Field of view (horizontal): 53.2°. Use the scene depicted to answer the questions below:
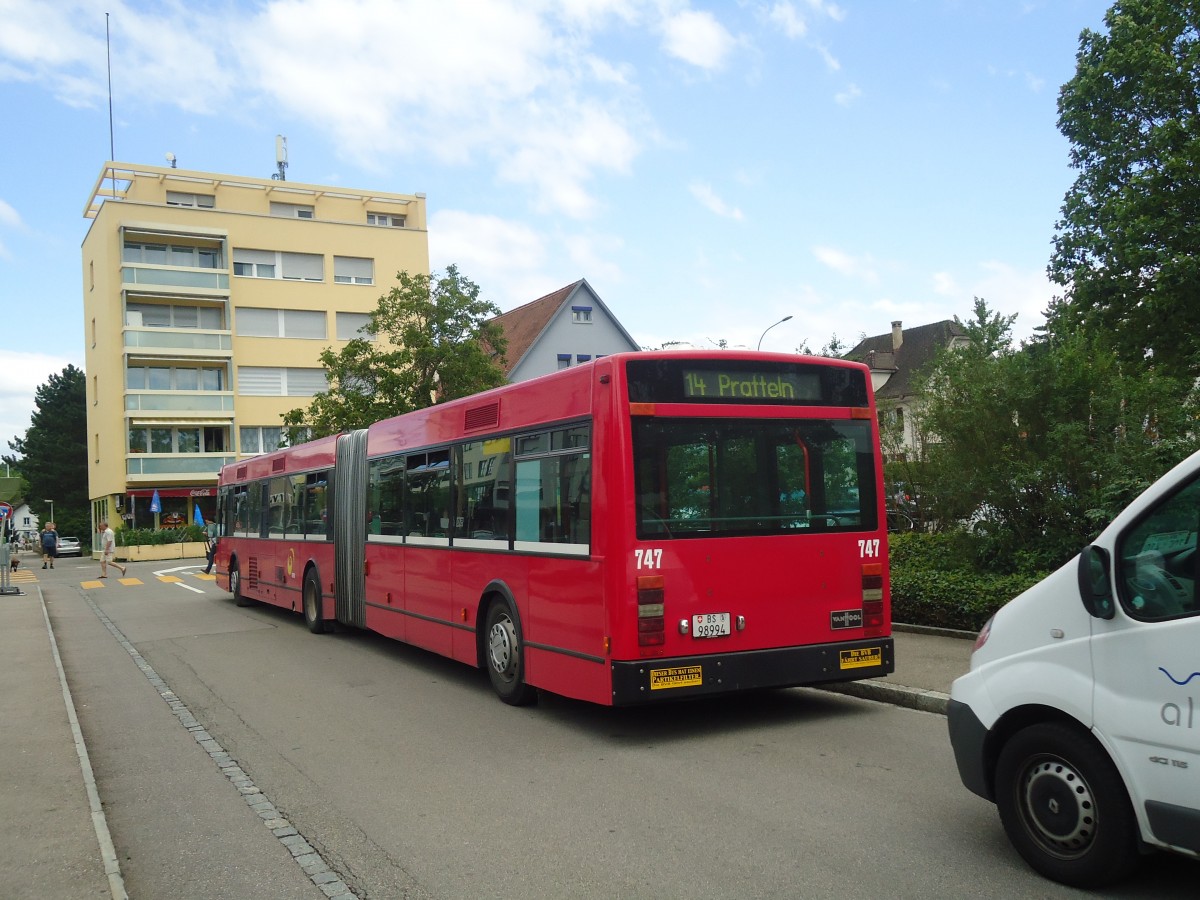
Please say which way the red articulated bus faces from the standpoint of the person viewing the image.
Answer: facing away from the viewer and to the left of the viewer

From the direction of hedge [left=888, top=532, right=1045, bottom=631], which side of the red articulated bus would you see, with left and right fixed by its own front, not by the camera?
right

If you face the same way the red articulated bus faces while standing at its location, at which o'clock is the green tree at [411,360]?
The green tree is roughly at 1 o'clock from the red articulated bus.

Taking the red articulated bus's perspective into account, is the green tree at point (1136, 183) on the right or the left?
on its right

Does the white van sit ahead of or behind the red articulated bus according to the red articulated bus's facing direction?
behind

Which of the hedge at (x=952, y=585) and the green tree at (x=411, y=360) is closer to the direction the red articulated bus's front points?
the green tree
